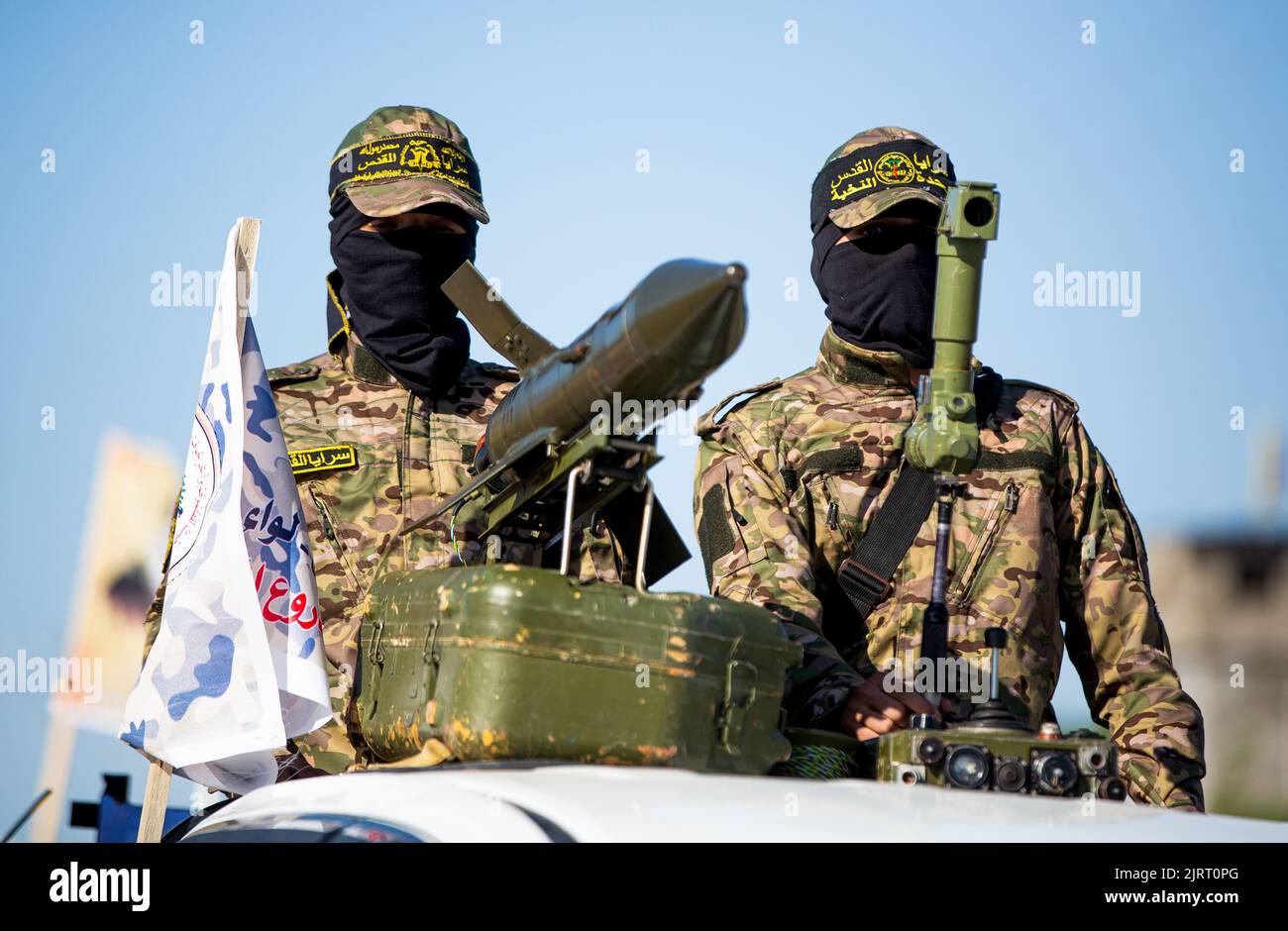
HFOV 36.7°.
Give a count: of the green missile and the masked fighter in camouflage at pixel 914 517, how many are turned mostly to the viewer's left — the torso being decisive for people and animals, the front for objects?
0

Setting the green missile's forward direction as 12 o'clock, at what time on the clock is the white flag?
The white flag is roughly at 6 o'clock from the green missile.

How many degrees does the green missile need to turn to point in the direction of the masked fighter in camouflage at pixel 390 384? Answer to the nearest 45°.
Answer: approximately 135° to its left

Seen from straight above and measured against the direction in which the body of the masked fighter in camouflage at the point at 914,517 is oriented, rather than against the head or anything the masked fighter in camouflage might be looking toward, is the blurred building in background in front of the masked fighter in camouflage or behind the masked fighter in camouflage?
behind

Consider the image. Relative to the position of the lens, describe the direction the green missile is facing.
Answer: facing the viewer and to the right of the viewer

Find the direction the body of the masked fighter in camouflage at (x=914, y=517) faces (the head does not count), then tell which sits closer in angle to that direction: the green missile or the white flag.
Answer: the green missile

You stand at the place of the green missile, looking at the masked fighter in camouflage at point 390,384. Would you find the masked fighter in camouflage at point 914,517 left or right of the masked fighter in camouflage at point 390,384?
right

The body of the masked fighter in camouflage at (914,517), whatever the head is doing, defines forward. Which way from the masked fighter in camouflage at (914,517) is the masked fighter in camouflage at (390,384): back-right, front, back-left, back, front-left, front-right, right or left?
right

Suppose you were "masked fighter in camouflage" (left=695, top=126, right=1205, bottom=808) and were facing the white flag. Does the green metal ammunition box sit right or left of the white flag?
left

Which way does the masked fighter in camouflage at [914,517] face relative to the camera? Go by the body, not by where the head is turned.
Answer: toward the camera

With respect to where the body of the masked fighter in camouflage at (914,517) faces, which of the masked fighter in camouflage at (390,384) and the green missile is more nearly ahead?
the green missile
